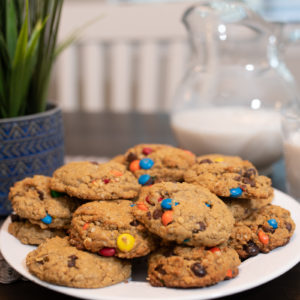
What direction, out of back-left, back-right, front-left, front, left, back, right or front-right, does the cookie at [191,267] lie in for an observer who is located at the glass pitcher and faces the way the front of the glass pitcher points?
left

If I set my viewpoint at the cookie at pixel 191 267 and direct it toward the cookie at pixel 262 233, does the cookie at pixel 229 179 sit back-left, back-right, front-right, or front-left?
front-left

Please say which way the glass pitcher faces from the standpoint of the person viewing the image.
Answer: facing to the left of the viewer

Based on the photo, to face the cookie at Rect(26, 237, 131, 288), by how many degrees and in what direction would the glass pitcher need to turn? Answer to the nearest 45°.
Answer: approximately 90° to its left

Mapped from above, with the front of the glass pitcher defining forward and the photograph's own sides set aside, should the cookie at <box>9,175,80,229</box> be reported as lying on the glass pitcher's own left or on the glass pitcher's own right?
on the glass pitcher's own left

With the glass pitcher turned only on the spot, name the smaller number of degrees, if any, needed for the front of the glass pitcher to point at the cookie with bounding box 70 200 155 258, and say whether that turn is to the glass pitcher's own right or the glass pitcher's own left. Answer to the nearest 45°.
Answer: approximately 90° to the glass pitcher's own left

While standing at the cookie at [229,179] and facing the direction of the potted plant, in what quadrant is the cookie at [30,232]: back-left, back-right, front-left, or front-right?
front-left

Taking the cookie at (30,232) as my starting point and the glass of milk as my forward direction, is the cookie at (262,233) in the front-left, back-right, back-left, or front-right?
front-right

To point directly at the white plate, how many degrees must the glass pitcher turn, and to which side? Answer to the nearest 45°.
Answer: approximately 90° to its left
